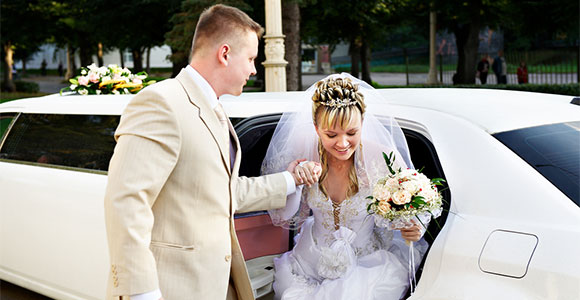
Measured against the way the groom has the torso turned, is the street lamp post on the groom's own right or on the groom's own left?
on the groom's own left

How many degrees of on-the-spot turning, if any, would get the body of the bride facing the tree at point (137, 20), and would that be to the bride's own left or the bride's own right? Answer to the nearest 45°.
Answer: approximately 180°

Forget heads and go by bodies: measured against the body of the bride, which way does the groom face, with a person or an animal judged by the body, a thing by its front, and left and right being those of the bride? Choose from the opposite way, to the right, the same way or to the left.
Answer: to the left

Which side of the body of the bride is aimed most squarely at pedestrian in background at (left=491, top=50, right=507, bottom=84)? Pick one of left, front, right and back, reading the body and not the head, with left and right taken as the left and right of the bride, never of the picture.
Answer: back

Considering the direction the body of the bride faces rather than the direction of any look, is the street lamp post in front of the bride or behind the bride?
behind

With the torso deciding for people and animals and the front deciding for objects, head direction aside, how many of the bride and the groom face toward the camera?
1

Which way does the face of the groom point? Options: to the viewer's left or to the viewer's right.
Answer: to the viewer's right

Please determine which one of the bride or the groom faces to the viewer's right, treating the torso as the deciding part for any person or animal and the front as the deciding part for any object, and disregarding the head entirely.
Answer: the groom

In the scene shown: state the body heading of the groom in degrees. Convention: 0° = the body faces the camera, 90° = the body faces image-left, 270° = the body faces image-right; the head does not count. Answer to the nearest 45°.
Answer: approximately 270°

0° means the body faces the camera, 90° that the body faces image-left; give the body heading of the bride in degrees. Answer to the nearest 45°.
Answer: approximately 0°
